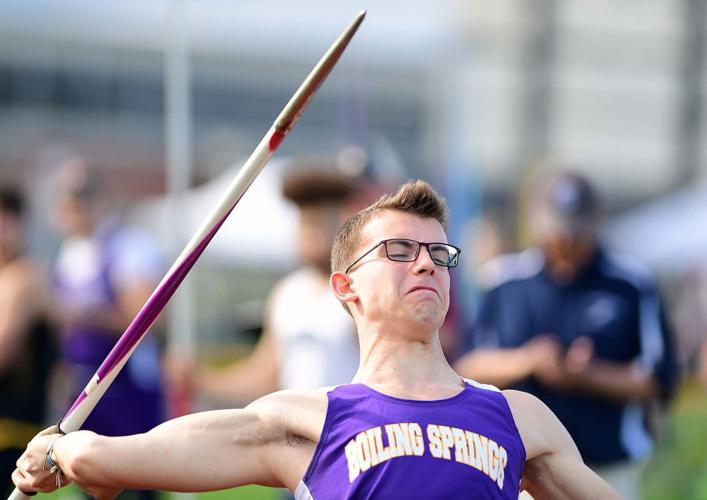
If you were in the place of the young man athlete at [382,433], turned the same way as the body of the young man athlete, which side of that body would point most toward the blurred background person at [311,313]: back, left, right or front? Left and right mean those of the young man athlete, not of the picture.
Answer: back

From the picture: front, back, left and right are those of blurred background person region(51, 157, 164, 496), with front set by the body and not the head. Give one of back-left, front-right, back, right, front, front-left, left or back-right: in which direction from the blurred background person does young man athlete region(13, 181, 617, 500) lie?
front-left

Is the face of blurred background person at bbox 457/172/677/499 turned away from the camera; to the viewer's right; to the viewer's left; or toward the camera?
toward the camera

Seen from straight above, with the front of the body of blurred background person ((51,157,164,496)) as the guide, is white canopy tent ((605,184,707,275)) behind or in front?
behind

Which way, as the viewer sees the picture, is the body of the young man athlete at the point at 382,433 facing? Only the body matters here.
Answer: toward the camera

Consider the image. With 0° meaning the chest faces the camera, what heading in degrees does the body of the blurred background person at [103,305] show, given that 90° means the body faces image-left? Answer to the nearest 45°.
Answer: approximately 45°

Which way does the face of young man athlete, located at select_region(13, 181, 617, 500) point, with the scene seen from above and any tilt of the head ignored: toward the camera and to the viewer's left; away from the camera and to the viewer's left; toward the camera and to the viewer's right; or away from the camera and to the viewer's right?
toward the camera and to the viewer's right

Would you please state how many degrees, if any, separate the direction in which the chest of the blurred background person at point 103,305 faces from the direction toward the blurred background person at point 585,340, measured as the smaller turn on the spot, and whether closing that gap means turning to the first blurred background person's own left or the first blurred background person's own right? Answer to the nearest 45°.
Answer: approximately 90° to the first blurred background person's own left

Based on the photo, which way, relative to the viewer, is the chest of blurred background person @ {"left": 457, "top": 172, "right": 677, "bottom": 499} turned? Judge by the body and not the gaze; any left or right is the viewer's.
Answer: facing the viewer

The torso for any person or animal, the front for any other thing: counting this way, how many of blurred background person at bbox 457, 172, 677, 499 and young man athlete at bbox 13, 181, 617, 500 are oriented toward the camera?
2

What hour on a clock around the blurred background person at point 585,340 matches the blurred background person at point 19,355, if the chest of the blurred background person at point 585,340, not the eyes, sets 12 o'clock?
the blurred background person at point 19,355 is roughly at 3 o'clock from the blurred background person at point 585,340.
